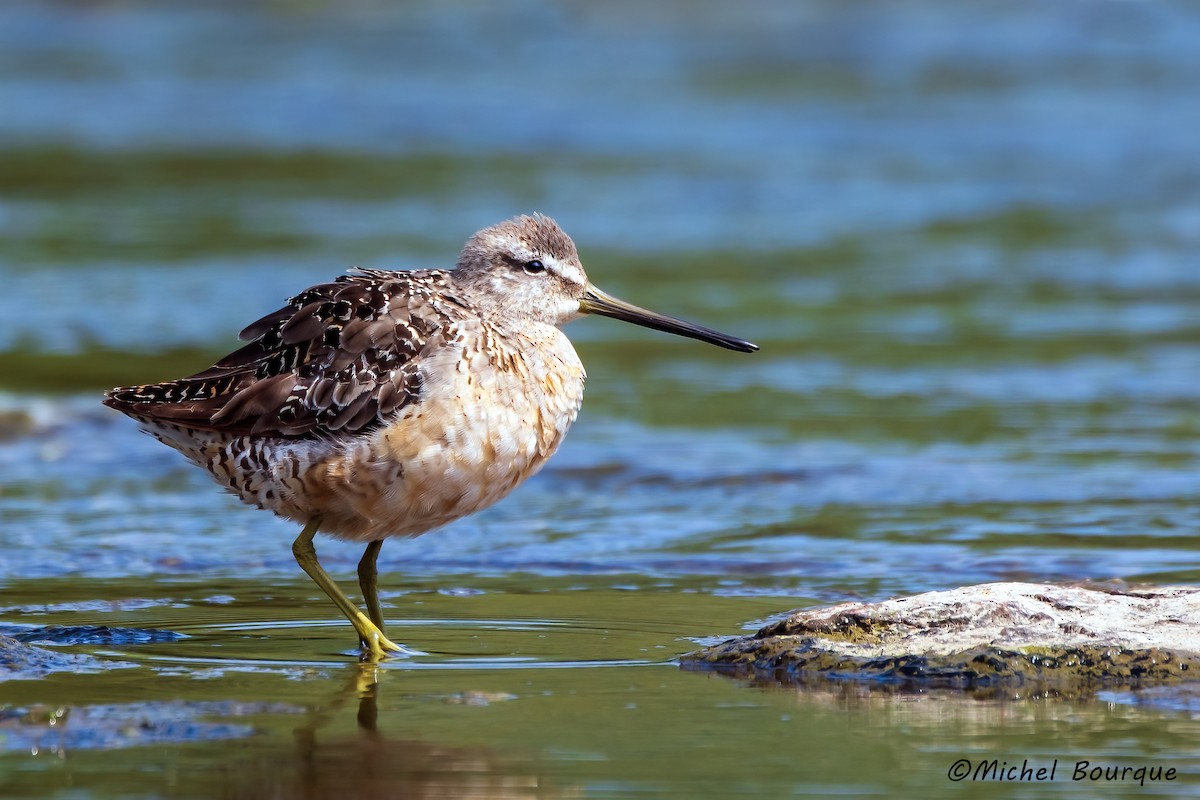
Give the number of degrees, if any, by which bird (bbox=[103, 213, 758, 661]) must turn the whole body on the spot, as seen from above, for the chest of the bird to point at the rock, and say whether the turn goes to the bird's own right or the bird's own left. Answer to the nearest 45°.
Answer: approximately 45° to the bird's own right

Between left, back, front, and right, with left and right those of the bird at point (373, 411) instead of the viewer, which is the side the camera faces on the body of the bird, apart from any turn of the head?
right
